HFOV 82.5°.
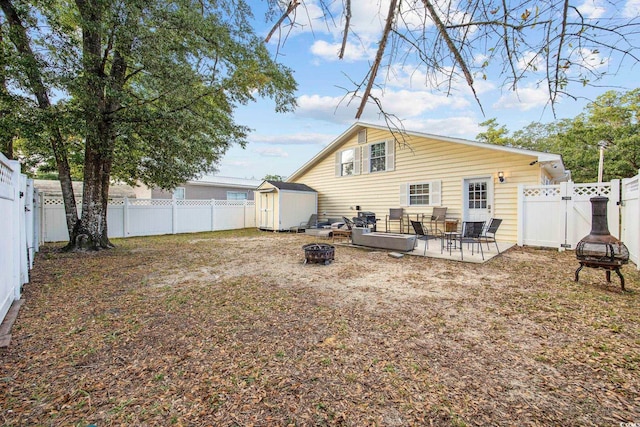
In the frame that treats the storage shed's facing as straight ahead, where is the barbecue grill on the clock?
The barbecue grill is roughly at 9 o'clock from the storage shed.

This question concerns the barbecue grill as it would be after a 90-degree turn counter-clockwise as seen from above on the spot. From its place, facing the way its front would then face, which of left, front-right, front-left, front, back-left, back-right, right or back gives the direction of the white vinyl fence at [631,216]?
front

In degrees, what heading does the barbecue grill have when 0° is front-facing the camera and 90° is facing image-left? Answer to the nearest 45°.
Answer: approximately 45°

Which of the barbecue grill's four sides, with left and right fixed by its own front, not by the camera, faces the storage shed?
right

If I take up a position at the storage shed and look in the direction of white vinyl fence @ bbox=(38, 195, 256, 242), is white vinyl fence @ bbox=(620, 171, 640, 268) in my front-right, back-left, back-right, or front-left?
back-left
